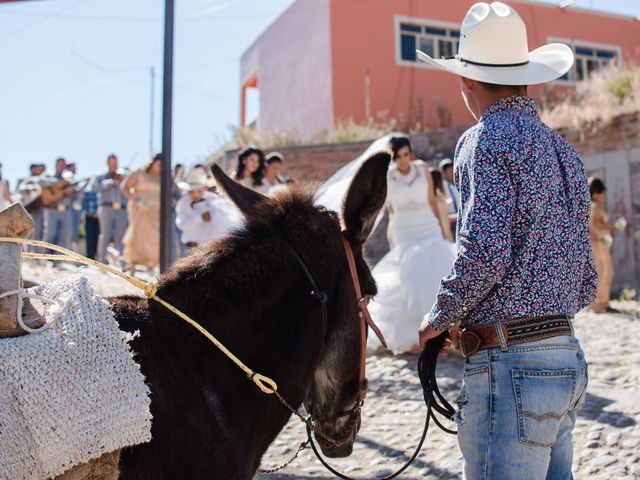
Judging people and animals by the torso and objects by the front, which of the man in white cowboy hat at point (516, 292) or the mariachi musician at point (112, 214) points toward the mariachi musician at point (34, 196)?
the man in white cowboy hat

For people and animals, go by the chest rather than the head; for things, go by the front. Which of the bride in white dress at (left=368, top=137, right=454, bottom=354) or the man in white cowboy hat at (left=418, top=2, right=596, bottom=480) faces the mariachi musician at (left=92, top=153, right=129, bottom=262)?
the man in white cowboy hat

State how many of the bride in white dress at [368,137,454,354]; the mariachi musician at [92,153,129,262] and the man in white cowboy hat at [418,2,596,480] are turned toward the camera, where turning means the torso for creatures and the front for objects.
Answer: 2

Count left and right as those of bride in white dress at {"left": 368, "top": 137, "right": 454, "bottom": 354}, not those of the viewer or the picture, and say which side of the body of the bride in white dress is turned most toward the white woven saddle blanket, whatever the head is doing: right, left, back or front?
front

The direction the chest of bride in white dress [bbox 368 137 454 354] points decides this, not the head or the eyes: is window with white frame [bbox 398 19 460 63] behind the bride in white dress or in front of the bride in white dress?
behind

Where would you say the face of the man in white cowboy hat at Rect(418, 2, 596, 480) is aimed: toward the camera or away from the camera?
away from the camera

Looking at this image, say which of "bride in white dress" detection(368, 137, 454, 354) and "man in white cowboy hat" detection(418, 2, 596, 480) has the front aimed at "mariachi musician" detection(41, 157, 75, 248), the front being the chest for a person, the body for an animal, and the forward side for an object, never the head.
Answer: the man in white cowboy hat

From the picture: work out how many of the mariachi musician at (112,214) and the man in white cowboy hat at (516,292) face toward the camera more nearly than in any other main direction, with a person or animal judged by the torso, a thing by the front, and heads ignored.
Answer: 1

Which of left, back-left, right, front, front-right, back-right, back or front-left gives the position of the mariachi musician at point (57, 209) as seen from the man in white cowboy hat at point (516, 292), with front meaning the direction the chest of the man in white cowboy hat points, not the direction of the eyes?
front

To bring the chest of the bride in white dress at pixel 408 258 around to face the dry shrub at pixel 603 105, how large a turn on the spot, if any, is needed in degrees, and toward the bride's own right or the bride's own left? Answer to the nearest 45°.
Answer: approximately 135° to the bride's own left

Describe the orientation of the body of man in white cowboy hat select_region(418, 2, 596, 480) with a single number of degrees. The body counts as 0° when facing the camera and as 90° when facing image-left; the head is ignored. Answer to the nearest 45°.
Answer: approximately 135°

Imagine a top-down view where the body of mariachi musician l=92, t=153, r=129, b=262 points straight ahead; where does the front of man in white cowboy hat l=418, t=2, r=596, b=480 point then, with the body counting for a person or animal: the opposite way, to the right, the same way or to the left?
the opposite way

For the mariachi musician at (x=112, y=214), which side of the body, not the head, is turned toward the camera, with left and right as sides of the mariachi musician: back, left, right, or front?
front

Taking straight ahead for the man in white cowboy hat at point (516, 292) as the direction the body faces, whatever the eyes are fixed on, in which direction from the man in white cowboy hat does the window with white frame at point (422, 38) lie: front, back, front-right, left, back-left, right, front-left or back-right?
front-right

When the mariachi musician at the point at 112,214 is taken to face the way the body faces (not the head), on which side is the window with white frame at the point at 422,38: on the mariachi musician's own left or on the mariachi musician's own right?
on the mariachi musician's own left

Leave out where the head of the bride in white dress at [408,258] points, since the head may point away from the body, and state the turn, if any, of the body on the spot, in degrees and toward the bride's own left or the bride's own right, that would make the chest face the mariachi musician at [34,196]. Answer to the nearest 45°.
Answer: approximately 135° to the bride's own right
